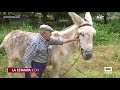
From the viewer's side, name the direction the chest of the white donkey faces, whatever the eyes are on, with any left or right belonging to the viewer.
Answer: facing to the right of the viewer
